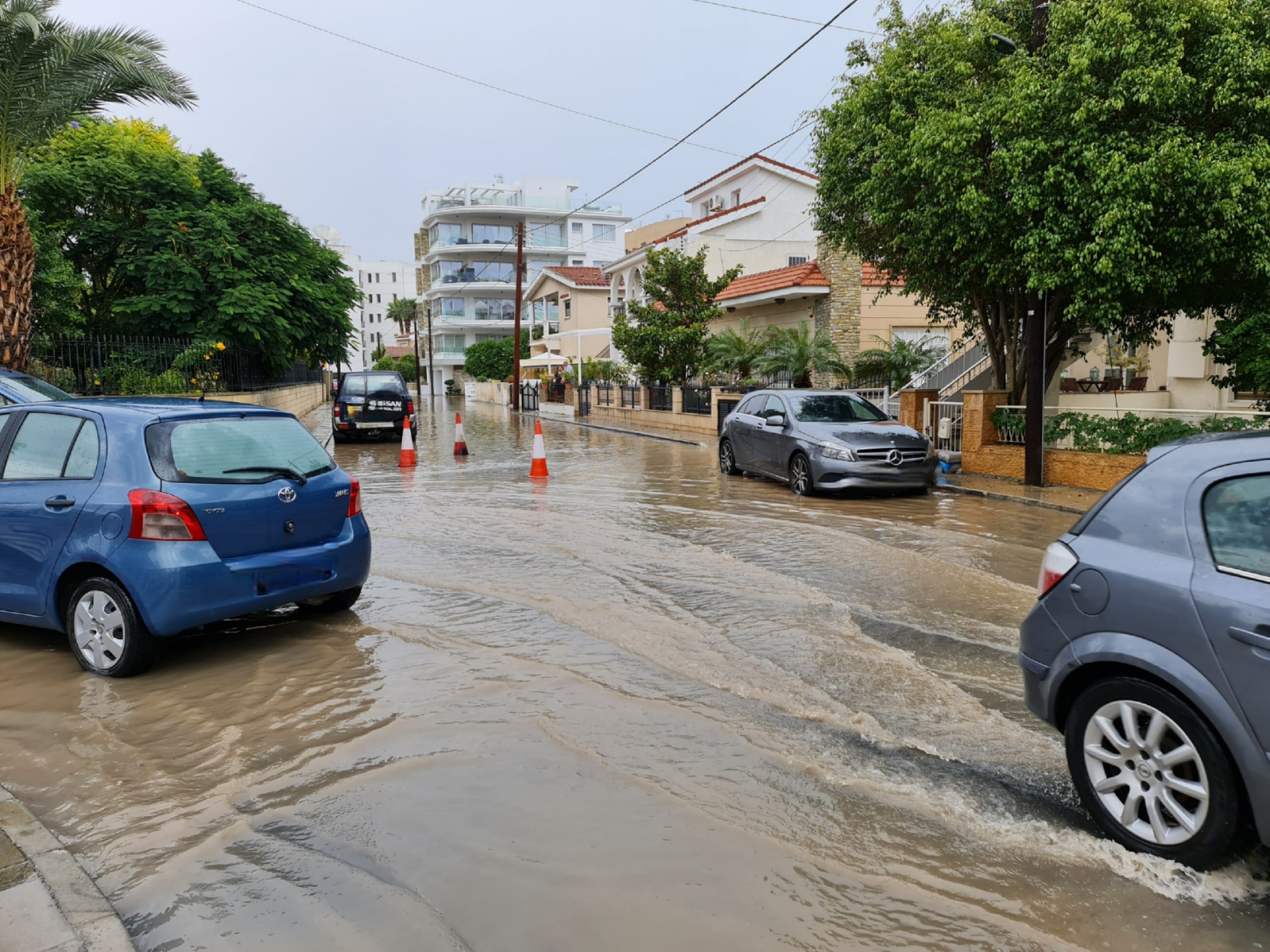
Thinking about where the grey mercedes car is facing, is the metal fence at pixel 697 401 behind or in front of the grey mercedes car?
behind

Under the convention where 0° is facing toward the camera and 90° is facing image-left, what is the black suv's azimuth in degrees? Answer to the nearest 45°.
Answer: approximately 180°

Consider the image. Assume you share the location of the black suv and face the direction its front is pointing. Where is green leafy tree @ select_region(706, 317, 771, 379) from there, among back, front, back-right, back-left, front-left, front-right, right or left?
right

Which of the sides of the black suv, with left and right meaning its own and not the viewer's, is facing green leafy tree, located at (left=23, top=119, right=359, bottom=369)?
left

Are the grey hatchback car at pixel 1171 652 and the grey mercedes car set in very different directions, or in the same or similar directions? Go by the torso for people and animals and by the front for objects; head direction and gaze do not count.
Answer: same or similar directions

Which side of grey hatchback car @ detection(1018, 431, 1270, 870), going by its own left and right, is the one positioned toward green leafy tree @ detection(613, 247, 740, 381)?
back

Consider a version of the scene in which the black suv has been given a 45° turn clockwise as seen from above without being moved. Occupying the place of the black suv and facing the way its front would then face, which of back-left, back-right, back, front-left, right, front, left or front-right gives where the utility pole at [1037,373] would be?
right

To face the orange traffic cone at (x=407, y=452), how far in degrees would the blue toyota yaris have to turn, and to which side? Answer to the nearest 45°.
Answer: approximately 45° to its right

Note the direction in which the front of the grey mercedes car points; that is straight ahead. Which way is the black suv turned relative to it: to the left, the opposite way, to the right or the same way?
the opposite way

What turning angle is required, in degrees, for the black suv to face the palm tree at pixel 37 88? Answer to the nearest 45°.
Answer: approximately 135° to its left

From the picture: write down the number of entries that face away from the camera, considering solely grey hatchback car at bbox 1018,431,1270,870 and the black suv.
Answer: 1

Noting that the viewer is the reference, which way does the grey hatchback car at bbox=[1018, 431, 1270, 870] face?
facing the viewer and to the right of the viewer

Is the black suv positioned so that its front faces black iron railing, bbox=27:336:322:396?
no

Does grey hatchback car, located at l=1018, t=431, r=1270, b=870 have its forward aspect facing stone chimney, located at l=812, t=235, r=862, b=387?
no

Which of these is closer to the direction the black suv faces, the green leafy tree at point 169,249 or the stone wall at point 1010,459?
the green leafy tree

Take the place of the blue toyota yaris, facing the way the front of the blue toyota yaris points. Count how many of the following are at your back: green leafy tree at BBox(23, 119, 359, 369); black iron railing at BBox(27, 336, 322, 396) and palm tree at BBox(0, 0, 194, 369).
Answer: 0
